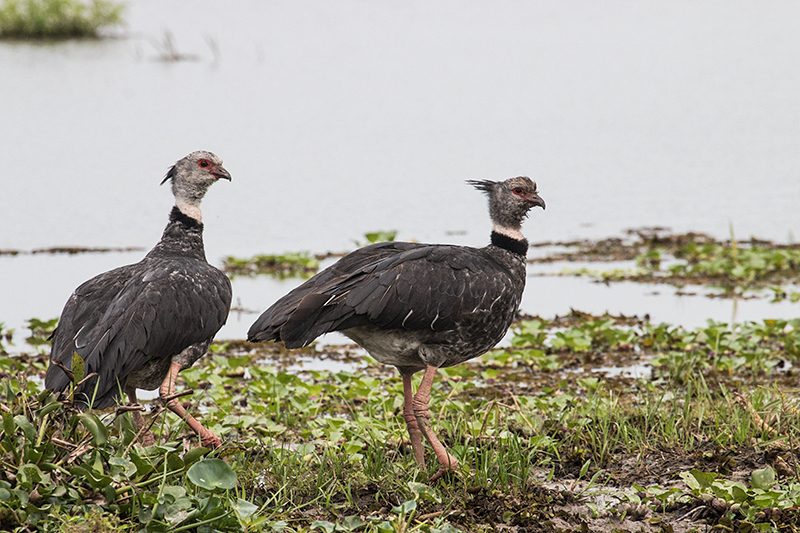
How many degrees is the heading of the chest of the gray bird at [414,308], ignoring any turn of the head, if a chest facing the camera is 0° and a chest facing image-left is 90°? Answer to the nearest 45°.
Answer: approximately 270°

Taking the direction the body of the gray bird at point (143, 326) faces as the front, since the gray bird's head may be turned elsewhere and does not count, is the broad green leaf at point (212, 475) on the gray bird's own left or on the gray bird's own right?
on the gray bird's own right

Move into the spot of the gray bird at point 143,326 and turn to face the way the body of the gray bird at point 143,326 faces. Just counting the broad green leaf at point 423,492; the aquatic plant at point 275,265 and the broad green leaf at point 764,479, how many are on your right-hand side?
2

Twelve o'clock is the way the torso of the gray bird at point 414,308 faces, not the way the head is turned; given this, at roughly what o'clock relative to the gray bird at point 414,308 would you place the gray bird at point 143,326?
the gray bird at point 143,326 is roughly at 6 o'clock from the gray bird at point 414,308.

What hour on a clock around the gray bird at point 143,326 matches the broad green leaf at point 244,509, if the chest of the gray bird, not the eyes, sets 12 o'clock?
The broad green leaf is roughly at 4 o'clock from the gray bird.

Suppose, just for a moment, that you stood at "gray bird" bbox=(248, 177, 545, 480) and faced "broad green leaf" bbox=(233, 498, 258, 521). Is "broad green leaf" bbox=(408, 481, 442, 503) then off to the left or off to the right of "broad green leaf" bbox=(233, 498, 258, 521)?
left

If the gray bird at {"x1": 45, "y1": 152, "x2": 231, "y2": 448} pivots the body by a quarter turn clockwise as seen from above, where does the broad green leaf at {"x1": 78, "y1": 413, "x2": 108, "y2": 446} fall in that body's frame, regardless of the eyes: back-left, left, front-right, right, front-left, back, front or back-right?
front-right

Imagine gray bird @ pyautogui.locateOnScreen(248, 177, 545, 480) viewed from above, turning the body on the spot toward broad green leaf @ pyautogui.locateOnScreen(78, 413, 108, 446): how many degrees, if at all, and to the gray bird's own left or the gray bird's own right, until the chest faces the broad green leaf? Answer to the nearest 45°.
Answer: approximately 135° to the gray bird's own right

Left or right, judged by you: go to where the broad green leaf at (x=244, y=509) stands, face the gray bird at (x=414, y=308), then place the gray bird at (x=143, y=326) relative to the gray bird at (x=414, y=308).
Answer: left

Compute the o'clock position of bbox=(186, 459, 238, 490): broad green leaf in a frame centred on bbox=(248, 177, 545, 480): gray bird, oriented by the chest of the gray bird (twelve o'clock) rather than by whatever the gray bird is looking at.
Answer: The broad green leaf is roughly at 4 o'clock from the gray bird.

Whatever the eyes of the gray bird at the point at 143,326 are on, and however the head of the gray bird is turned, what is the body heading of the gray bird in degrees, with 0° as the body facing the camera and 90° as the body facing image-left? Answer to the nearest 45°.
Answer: approximately 225°

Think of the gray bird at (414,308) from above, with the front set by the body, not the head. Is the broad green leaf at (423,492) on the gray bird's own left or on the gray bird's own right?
on the gray bird's own right
